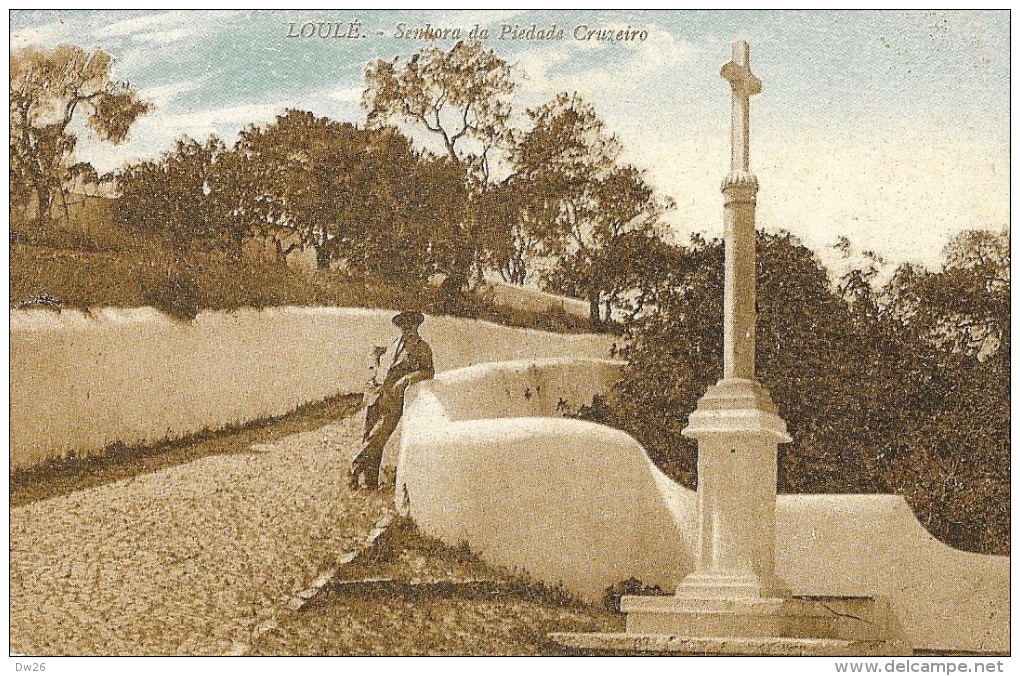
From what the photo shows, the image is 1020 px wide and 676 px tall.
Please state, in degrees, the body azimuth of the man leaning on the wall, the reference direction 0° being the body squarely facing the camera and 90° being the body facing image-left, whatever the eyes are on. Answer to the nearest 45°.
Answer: approximately 45°
